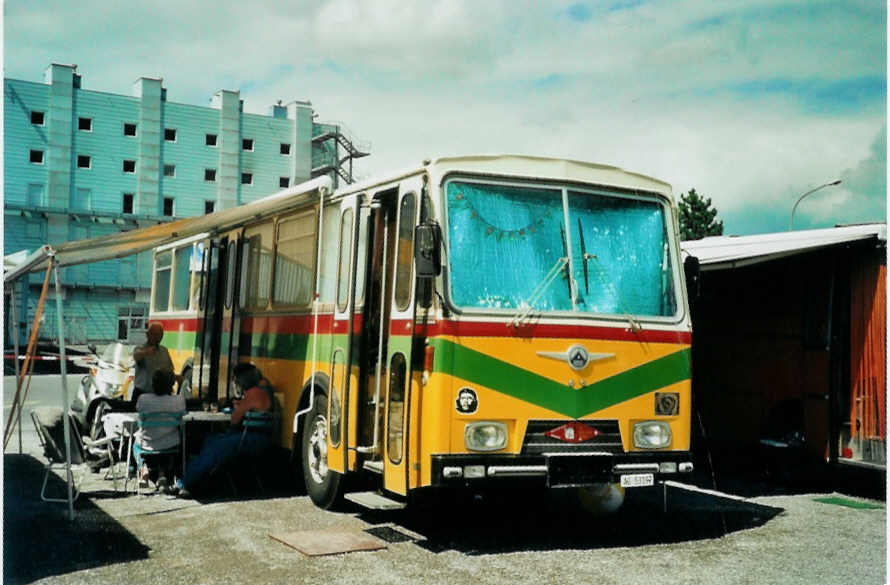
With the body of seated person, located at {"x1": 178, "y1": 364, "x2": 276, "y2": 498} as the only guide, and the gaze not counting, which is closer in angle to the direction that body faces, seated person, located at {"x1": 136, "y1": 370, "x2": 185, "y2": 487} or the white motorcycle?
the seated person

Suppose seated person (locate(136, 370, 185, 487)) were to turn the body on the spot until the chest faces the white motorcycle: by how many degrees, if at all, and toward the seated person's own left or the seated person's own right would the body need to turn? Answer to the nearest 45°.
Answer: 0° — they already face it

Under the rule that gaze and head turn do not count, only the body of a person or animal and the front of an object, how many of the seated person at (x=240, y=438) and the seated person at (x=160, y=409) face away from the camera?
1

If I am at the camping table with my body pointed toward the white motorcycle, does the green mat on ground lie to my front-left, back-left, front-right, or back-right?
back-right

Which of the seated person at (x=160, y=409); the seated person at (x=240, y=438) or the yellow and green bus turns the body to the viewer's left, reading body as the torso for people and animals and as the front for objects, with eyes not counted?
the seated person at (x=240, y=438)

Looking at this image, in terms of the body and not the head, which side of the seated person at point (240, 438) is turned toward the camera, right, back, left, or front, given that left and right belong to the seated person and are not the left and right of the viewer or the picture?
left

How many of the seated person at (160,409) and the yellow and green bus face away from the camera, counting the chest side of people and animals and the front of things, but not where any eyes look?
1

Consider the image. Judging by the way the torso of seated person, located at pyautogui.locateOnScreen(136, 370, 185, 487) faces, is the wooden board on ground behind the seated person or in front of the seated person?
behind

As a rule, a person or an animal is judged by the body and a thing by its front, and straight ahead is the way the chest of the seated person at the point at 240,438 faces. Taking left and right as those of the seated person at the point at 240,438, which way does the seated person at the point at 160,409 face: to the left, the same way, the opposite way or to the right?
to the right

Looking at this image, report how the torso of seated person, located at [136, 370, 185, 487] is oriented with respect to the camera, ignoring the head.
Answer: away from the camera
